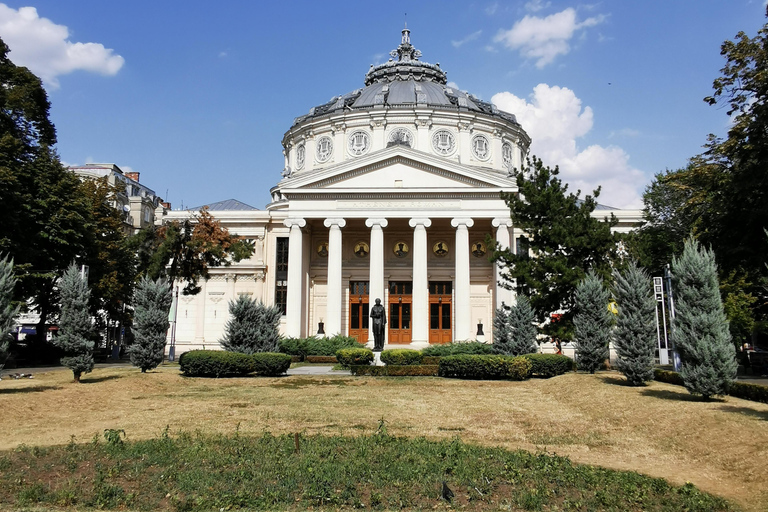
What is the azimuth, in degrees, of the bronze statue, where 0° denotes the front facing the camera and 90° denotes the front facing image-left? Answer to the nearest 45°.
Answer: approximately 0°

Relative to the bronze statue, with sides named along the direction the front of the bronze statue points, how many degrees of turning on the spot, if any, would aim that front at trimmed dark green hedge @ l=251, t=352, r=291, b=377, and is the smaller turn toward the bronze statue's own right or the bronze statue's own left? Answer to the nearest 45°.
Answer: approximately 45° to the bronze statue's own right

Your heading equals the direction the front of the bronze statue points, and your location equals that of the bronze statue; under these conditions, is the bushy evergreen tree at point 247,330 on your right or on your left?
on your right

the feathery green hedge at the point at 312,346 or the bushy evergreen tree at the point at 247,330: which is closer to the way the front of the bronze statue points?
the bushy evergreen tree

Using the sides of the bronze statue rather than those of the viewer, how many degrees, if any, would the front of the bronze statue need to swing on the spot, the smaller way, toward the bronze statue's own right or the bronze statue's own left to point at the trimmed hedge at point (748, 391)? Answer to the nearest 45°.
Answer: approximately 45° to the bronze statue's own left

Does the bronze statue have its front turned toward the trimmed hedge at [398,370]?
yes

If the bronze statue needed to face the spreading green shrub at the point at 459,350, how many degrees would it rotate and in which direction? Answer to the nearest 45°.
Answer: approximately 90° to its left

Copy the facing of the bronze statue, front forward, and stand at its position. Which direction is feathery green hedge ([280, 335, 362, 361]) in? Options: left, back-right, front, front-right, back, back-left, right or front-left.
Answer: back-right
